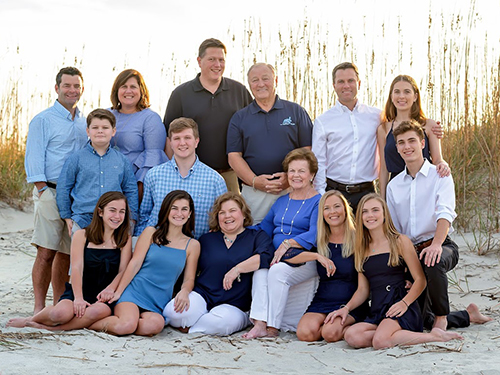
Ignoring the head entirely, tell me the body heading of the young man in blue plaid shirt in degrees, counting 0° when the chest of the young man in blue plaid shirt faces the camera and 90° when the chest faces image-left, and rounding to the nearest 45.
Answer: approximately 0°

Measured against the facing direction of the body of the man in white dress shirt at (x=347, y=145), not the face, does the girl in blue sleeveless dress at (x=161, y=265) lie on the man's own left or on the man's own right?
on the man's own right

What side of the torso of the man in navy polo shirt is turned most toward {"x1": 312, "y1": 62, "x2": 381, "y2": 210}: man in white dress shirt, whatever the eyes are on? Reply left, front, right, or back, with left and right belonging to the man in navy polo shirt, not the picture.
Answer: left

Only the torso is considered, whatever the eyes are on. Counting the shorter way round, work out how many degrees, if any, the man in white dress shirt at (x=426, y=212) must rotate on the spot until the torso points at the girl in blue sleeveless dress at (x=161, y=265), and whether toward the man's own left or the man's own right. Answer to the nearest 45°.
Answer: approximately 45° to the man's own right
